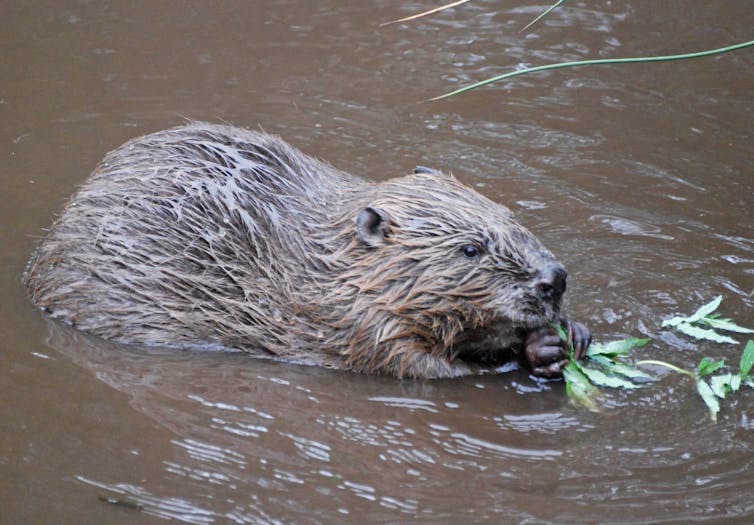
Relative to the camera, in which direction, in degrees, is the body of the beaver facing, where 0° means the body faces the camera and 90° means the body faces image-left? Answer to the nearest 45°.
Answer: approximately 270°

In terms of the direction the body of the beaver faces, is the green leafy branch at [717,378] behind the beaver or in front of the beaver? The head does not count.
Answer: in front
